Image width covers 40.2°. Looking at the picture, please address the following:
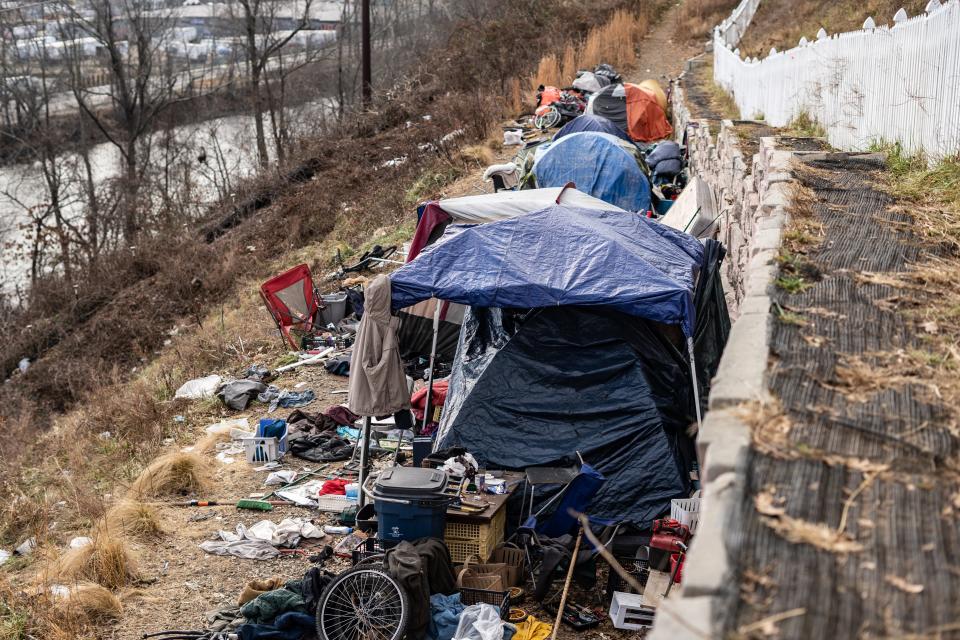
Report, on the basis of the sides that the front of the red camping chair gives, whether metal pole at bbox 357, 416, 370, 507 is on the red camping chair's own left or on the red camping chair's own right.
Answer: on the red camping chair's own right

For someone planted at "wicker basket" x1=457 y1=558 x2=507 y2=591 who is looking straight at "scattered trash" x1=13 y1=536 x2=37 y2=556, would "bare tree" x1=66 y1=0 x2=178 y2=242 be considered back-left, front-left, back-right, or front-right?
front-right

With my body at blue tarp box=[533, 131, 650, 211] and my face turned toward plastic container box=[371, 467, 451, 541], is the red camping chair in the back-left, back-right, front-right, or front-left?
front-right

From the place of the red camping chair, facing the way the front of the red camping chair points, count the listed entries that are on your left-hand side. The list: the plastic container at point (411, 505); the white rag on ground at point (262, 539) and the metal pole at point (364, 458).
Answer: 0
